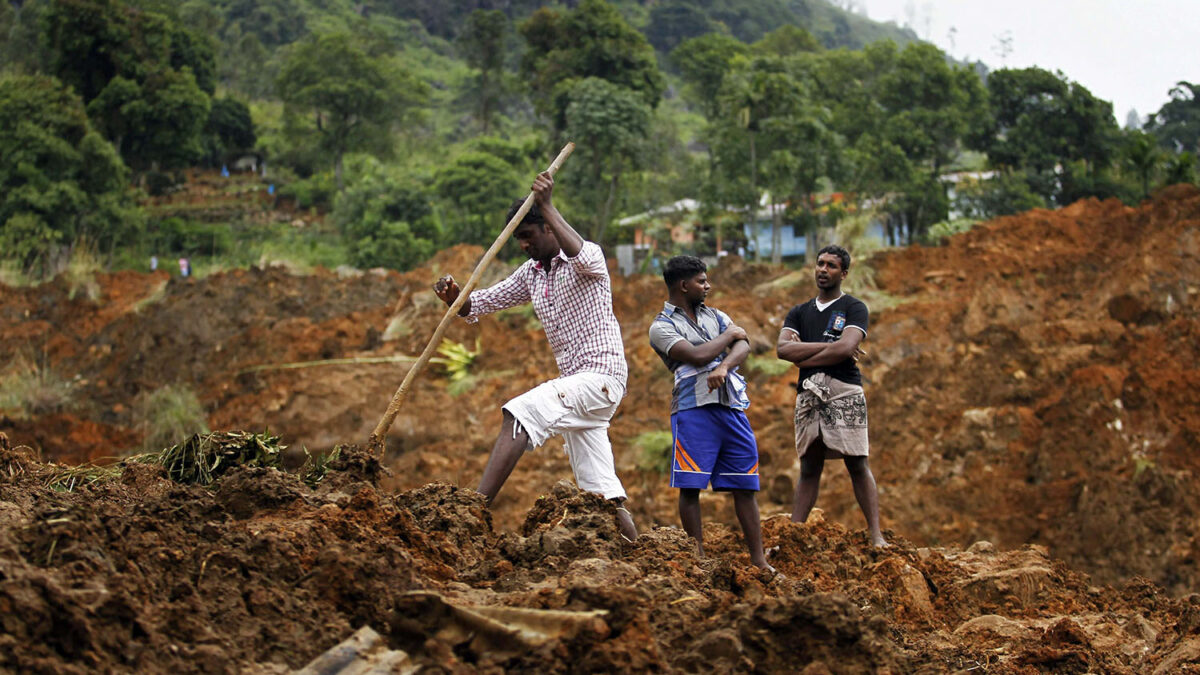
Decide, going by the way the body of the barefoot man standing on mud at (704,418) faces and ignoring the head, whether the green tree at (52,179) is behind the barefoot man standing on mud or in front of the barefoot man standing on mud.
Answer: behind

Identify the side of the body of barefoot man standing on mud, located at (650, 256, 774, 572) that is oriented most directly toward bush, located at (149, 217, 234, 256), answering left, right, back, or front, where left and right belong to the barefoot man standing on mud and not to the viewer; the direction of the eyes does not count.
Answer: back

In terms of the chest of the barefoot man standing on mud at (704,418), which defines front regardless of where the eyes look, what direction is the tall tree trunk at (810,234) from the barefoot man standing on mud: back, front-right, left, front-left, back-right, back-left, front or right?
back-left

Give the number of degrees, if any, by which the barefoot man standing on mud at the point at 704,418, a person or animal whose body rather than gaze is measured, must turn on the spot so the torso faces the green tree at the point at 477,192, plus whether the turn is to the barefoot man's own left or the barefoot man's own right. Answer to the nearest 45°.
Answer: approximately 135° to the barefoot man's own left

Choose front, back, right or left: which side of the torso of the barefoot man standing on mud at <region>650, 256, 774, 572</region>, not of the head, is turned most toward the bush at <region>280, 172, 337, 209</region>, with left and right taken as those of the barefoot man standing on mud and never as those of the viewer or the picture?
back

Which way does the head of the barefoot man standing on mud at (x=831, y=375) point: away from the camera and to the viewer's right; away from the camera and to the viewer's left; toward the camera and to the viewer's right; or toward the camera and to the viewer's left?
toward the camera and to the viewer's left

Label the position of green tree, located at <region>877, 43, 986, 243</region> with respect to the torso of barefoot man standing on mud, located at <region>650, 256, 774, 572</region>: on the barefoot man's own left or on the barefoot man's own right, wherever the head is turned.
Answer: on the barefoot man's own left

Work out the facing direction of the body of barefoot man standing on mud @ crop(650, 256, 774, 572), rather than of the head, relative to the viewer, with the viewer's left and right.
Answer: facing the viewer and to the right of the viewer

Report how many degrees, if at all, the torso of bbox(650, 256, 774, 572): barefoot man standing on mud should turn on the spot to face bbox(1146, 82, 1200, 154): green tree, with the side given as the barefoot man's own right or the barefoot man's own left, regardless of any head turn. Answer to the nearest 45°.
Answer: approximately 90° to the barefoot man's own left

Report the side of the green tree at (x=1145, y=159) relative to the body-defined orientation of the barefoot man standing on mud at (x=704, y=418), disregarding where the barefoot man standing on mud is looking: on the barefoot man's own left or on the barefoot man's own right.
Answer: on the barefoot man's own left

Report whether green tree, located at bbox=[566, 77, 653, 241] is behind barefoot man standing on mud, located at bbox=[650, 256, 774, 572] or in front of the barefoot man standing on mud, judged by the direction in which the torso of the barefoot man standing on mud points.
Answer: behind
